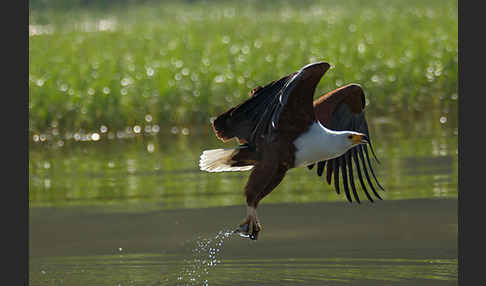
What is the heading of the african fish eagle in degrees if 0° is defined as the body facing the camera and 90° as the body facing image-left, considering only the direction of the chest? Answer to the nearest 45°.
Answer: approximately 270°

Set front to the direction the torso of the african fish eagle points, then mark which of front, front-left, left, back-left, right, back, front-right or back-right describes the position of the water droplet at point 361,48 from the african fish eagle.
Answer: left

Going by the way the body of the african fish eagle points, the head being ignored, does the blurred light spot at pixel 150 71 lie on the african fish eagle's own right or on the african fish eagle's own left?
on the african fish eagle's own left

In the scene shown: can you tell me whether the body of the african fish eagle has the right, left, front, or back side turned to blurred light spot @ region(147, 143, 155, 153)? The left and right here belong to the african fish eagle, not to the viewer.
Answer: left

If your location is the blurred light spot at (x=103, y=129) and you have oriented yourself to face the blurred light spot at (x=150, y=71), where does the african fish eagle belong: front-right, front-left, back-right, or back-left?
back-right

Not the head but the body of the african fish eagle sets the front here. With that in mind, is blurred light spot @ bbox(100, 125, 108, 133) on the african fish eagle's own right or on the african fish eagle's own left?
on the african fish eagle's own left
